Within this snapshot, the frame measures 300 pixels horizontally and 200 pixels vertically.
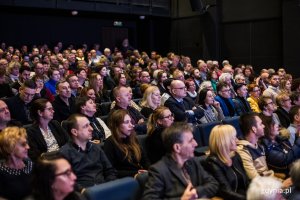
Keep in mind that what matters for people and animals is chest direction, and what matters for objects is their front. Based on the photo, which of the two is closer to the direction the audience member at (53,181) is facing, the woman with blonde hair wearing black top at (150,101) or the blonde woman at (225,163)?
the blonde woman

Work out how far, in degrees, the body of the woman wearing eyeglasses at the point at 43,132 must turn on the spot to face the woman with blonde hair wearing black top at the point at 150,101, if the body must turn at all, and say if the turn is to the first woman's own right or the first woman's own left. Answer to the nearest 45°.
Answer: approximately 90° to the first woman's own left
